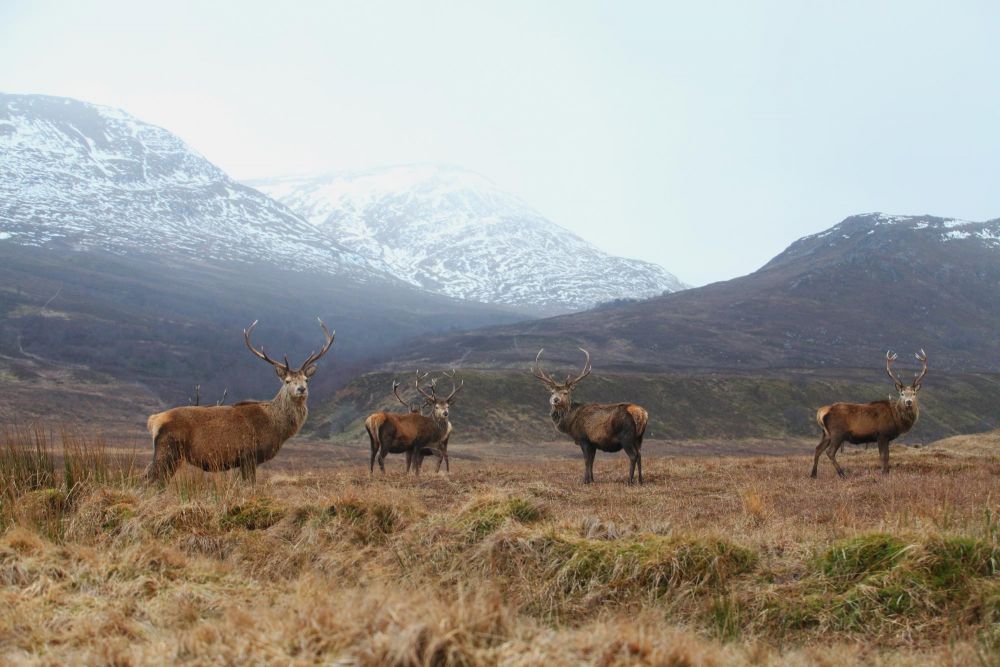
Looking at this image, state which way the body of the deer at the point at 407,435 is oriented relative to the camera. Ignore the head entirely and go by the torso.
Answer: to the viewer's right

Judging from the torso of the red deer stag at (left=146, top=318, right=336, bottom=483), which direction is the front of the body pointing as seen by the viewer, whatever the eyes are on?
to the viewer's right

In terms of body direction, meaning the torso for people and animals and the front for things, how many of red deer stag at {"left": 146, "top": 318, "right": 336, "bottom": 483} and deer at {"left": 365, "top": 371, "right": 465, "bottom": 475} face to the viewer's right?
2

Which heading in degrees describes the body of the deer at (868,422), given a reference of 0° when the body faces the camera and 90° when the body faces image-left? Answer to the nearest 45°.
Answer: approximately 270°

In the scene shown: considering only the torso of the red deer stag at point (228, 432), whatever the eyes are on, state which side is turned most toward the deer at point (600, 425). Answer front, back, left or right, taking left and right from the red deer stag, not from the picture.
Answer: front

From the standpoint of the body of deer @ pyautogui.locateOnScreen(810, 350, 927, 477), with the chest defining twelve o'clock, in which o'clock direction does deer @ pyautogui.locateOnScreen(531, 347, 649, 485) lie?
deer @ pyautogui.locateOnScreen(531, 347, 649, 485) is roughly at 5 o'clock from deer @ pyautogui.locateOnScreen(810, 350, 927, 477).

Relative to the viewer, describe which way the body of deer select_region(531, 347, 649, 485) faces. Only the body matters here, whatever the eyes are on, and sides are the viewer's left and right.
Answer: facing to the left of the viewer

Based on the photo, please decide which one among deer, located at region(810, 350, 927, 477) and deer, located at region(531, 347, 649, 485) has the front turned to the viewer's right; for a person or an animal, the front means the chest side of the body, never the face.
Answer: deer, located at region(810, 350, 927, 477)

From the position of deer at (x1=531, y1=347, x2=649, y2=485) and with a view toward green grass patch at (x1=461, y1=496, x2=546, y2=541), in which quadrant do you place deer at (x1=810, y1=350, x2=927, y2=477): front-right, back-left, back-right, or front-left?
back-left

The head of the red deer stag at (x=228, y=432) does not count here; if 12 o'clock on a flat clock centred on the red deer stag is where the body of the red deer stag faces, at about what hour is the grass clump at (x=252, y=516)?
The grass clump is roughly at 3 o'clock from the red deer stag.

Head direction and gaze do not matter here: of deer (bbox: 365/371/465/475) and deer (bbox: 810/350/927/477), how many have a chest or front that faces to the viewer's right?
2

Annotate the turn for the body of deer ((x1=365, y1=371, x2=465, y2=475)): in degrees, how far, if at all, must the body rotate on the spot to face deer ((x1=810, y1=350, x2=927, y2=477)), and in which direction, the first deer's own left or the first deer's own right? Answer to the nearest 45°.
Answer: approximately 45° to the first deer's own right
